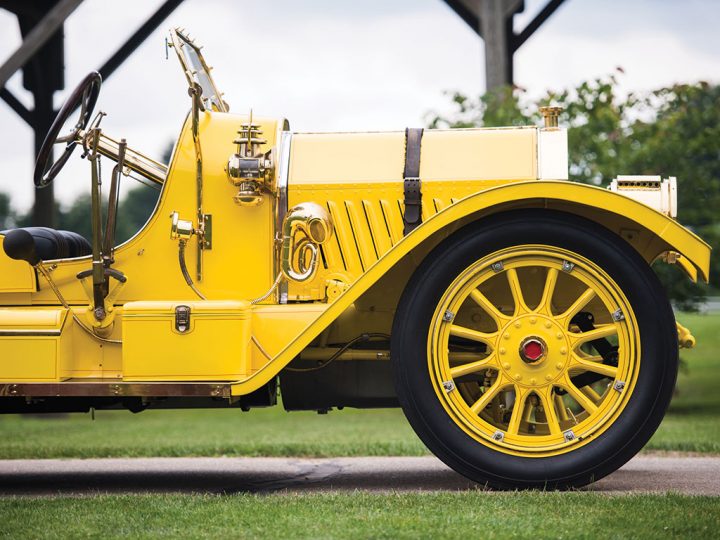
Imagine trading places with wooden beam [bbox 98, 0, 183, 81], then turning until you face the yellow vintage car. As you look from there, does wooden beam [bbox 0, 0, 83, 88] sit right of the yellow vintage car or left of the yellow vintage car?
right

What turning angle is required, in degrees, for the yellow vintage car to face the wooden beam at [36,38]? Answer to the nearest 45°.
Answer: approximately 135° to its left

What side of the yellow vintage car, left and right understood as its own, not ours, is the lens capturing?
right

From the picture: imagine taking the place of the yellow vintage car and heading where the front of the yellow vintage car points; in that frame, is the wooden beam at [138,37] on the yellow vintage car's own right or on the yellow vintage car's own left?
on the yellow vintage car's own left

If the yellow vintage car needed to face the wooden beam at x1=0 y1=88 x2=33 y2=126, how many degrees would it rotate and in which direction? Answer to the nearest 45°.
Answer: approximately 135° to its left

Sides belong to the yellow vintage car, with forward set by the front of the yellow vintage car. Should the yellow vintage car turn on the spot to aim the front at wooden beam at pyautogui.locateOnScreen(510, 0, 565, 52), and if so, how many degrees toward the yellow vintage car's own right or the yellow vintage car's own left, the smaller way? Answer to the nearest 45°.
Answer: approximately 90° to the yellow vintage car's own left
